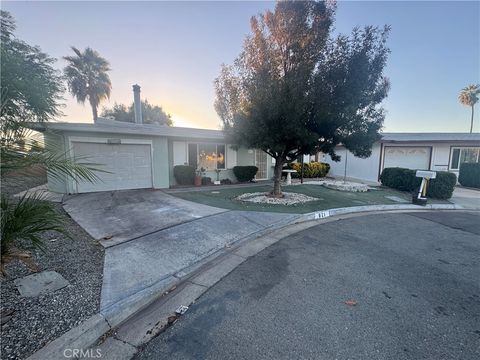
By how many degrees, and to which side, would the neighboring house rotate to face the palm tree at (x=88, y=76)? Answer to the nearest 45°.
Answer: approximately 45° to its right

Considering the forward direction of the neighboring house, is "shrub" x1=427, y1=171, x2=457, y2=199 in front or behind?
in front

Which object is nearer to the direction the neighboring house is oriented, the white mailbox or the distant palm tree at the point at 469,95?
the white mailbox

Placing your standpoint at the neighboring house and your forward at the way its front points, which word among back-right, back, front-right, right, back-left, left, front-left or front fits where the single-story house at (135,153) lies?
front-right

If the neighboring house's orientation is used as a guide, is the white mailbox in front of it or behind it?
in front

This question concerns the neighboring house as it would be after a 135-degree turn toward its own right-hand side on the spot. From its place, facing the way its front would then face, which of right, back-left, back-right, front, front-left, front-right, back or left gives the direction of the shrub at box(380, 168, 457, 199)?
back-left

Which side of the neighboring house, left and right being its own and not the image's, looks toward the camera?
front

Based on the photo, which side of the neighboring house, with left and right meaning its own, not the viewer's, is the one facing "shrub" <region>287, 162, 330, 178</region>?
right

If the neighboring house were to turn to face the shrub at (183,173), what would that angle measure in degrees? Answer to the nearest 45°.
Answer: approximately 45° to its right

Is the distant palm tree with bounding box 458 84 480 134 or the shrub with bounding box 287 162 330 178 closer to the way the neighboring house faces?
the shrub
